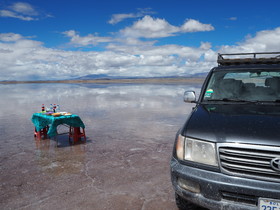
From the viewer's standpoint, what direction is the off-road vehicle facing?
toward the camera
